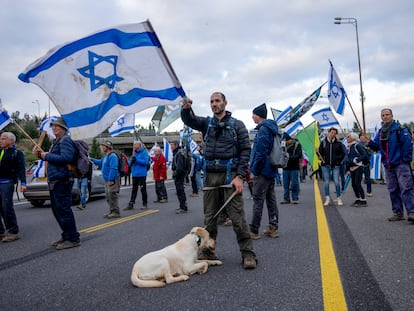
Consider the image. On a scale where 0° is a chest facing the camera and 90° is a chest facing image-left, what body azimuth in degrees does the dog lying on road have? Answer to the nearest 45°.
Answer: approximately 225°

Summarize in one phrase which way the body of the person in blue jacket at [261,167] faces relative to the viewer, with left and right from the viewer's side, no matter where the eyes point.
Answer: facing to the left of the viewer

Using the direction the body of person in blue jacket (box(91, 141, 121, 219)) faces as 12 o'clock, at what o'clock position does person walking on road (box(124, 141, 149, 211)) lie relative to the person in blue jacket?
The person walking on road is roughly at 4 o'clock from the person in blue jacket.

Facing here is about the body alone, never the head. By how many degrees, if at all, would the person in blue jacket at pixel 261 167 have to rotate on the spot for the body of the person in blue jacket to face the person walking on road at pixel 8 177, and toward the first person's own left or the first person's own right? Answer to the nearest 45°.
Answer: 0° — they already face them

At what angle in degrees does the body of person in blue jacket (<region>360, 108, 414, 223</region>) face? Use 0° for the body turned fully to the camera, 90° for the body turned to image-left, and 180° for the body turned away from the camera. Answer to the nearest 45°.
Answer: approximately 45°

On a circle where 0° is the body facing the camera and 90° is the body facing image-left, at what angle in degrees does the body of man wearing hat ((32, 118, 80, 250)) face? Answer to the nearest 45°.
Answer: approximately 90°

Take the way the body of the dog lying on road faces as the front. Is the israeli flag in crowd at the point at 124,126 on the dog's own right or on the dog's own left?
on the dog's own left
